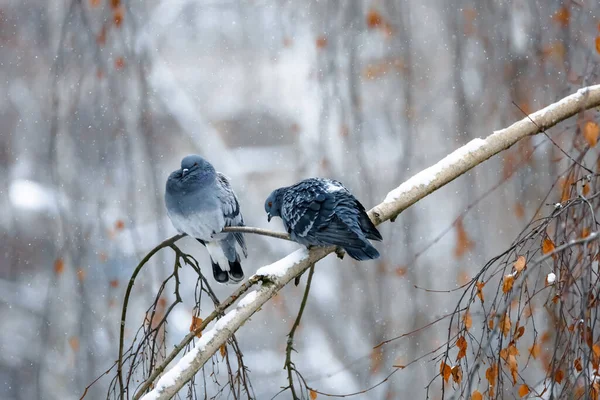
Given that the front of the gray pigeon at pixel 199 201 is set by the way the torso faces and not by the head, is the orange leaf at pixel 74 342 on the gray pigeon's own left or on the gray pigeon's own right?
on the gray pigeon's own right

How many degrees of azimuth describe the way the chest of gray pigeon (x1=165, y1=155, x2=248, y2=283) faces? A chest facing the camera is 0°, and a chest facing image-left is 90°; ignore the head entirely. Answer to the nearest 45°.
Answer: approximately 45°

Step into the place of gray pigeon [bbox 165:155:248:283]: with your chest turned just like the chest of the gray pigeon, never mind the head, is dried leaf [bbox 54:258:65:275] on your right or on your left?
on your right

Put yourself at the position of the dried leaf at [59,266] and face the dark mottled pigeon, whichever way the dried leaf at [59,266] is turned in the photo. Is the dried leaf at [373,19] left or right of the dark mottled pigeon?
left

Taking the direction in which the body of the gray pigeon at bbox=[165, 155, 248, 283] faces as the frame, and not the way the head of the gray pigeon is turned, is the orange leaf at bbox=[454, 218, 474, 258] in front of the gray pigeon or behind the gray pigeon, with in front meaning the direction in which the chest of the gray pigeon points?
behind
